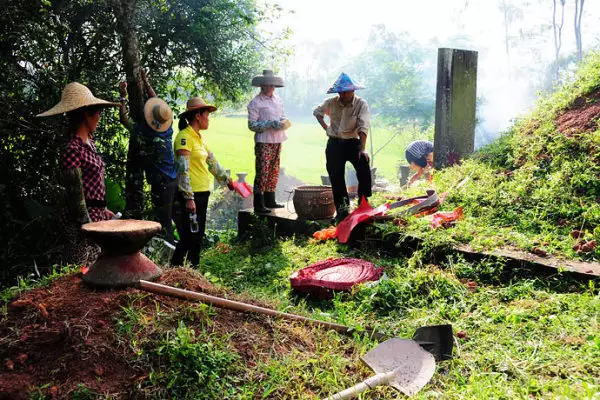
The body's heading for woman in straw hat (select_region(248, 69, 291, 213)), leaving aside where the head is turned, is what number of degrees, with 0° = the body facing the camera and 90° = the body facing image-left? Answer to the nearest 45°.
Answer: approximately 315°

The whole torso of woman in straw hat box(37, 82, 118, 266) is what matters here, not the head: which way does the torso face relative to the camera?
to the viewer's right

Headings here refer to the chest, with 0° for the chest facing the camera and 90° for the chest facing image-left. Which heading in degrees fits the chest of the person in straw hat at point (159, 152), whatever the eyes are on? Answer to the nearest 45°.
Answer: approximately 135°

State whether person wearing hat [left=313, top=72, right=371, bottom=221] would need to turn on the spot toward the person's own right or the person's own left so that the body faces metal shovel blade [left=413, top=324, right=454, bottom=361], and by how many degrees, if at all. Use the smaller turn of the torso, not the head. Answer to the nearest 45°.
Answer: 0° — they already face it

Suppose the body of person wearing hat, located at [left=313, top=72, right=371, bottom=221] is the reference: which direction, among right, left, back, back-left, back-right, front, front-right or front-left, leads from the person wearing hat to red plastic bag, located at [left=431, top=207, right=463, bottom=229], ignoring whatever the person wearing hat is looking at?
front-left

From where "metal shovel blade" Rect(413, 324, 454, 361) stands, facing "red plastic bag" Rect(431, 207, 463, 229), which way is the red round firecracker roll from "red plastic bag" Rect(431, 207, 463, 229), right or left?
left

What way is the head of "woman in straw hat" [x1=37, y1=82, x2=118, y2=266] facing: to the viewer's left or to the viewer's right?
to the viewer's right

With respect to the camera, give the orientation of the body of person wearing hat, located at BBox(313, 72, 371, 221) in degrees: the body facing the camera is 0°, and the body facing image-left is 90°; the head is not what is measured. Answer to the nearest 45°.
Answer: approximately 0°

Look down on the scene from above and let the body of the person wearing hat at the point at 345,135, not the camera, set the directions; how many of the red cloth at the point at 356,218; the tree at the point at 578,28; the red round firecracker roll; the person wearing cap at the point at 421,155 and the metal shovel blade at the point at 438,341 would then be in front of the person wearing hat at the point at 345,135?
3

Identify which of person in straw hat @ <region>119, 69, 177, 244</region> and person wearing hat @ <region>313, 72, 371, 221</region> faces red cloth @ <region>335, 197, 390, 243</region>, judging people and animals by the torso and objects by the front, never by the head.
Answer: the person wearing hat

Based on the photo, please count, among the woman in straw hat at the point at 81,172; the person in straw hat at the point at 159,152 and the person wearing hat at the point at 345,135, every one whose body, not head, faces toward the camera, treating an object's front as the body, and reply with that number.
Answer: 1

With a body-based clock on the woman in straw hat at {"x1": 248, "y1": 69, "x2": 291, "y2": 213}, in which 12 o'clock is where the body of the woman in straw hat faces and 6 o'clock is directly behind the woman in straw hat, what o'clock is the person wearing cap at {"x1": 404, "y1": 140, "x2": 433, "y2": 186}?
The person wearing cap is roughly at 9 o'clock from the woman in straw hat.

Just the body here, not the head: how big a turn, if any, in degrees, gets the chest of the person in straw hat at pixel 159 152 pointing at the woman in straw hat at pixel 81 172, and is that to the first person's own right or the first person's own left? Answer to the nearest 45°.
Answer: approximately 135° to the first person's own left

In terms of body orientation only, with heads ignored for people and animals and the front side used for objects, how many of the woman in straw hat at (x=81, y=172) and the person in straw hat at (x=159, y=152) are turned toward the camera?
0
